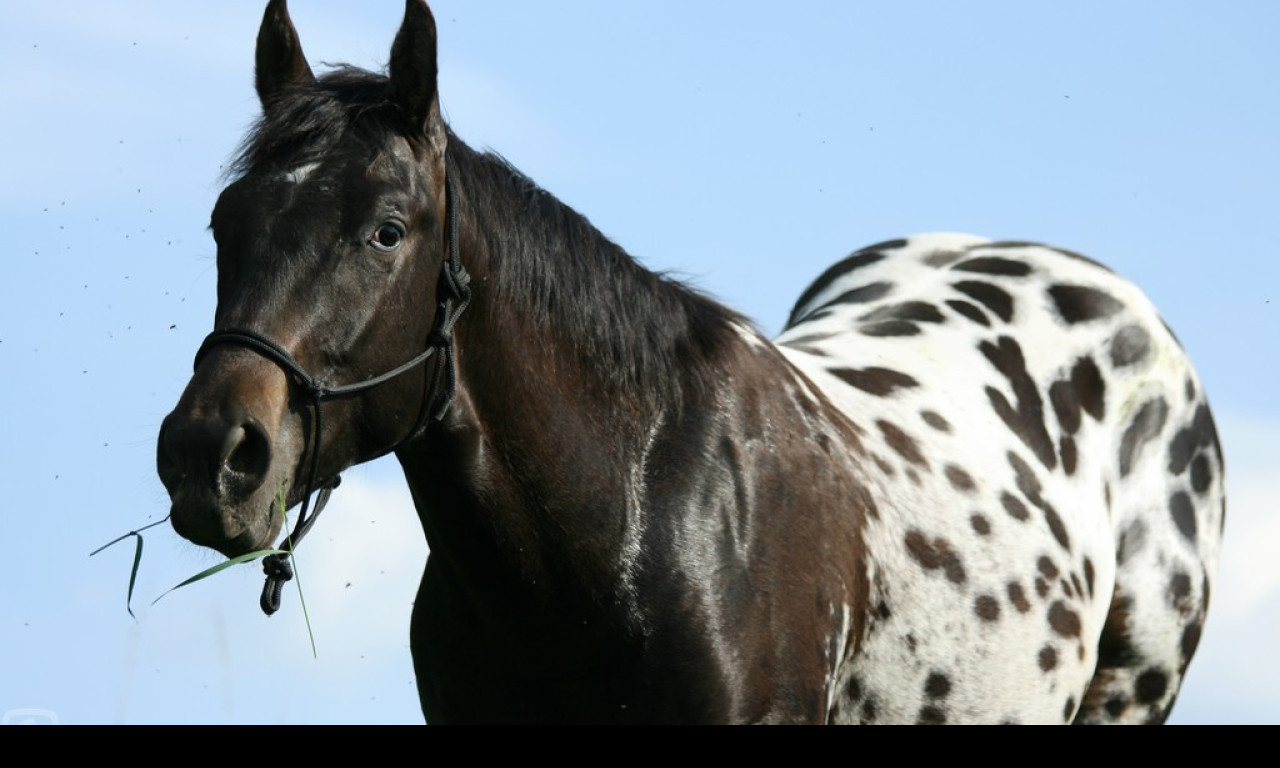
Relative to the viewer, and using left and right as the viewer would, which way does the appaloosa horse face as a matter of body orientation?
facing the viewer and to the left of the viewer
